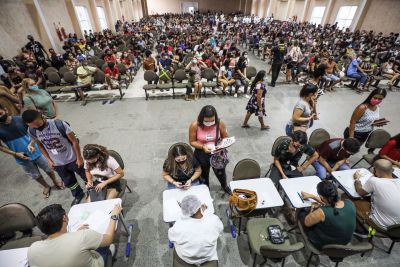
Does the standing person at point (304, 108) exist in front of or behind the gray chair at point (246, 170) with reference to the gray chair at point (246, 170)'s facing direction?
behind

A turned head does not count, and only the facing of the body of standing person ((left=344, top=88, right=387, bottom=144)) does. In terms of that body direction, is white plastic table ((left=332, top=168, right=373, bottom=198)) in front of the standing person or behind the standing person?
in front

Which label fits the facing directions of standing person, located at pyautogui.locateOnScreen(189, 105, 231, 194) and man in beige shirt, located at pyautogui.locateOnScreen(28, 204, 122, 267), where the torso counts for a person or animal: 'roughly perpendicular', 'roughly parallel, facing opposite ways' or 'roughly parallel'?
roughly parallel, facing opposite ways

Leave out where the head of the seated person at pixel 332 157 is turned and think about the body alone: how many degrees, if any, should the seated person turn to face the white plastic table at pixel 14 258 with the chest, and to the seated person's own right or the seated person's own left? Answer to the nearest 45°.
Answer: approximately 90° to the seated person's own right

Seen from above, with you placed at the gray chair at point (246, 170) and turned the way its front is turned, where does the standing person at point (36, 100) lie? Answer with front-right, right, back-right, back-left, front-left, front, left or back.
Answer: right

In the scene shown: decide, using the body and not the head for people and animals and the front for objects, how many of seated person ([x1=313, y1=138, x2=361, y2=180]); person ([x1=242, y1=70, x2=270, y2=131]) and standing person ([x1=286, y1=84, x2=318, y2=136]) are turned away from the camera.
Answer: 0

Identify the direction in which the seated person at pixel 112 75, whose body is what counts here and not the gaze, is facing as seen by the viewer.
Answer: toward the camera

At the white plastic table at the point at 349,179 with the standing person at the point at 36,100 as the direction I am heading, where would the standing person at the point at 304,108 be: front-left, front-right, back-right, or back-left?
front-right

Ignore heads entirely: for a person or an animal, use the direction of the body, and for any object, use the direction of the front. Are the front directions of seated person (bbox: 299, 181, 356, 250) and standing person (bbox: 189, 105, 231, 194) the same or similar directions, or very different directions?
very different directions

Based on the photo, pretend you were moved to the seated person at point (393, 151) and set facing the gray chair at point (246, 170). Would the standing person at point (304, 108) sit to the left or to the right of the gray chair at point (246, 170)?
right

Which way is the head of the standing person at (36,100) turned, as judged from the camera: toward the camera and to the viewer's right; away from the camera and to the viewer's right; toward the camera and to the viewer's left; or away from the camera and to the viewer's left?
toward the camera and to the viewer's right
